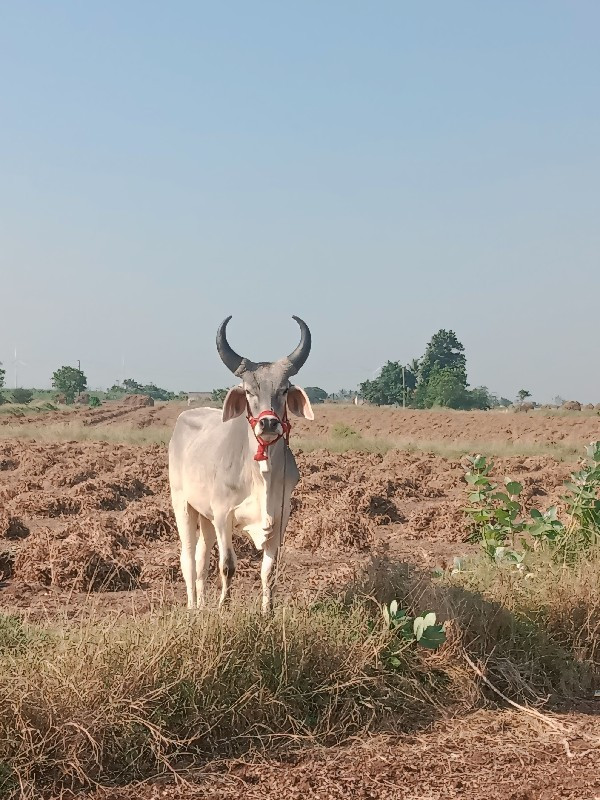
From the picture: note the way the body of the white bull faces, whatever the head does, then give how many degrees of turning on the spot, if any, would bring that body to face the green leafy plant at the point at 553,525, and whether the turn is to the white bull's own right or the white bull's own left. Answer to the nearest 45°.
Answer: approximately 90° to the white bull's own left

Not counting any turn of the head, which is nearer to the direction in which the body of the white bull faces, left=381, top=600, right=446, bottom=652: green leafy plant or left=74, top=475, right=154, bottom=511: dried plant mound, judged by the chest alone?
the green leafy plant

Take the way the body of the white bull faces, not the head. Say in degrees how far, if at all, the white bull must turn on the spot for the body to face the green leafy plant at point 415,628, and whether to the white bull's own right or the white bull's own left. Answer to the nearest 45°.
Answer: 0° — it already faces it

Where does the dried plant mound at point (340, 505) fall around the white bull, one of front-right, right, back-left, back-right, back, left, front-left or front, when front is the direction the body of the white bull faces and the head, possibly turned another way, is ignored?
back-left

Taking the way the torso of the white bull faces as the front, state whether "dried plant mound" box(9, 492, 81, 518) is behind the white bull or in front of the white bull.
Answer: behind

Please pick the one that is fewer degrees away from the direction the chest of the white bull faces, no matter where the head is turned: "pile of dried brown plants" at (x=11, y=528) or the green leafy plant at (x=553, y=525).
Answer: the green leafy plant

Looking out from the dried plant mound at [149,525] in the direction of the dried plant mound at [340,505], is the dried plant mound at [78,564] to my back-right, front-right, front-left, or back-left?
back-right

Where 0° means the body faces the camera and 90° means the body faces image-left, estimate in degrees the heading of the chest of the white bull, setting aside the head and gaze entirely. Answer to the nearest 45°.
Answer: approximately 315°

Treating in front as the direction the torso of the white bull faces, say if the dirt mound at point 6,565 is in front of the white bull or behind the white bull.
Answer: behind
